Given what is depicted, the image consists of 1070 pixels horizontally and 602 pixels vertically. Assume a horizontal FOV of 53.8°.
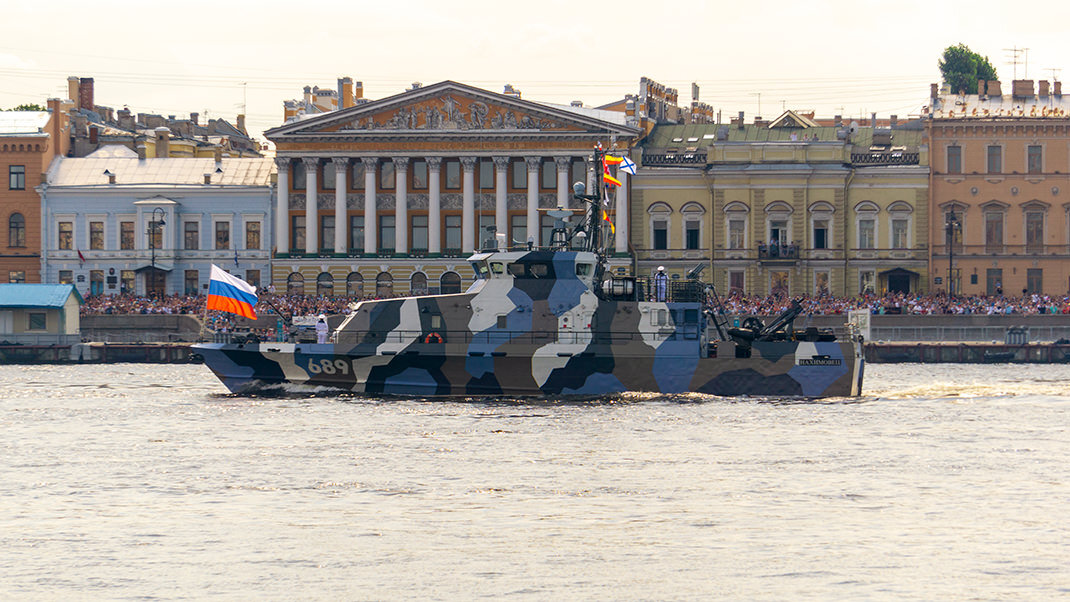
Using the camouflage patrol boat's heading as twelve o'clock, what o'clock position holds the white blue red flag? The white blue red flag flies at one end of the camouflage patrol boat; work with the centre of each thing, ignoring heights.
The white blue red flag is roughly at 12 o'clock from the camouflage patrol boat.

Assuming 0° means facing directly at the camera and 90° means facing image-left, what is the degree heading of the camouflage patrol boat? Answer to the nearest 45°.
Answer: approximately 90°
